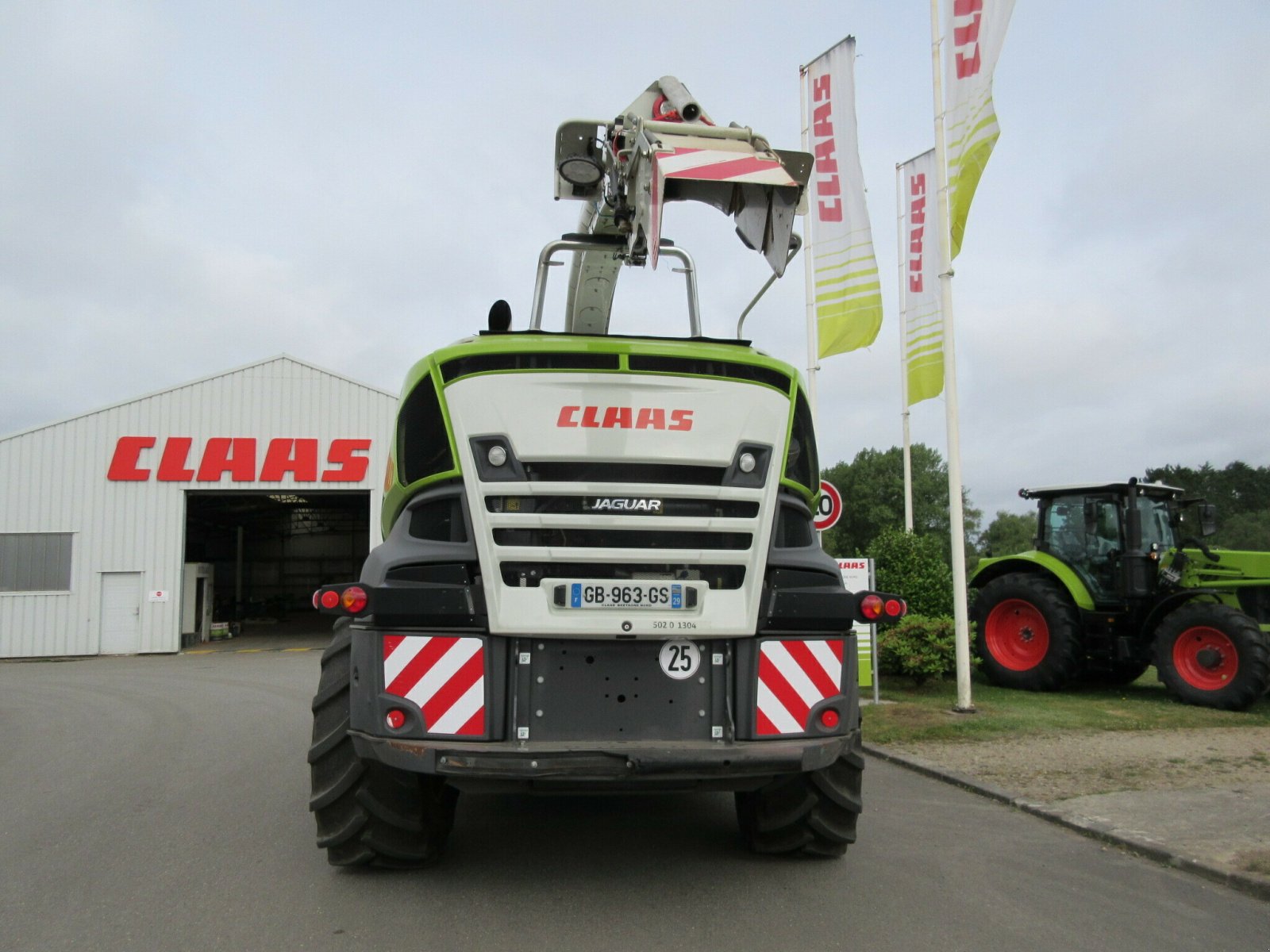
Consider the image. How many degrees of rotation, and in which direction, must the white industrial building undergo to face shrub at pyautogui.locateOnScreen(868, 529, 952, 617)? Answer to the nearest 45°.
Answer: approximately 45° to its left

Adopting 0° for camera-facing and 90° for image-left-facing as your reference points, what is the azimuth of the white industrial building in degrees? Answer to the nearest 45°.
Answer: approximately 0°

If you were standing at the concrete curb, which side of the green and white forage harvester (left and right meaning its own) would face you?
right

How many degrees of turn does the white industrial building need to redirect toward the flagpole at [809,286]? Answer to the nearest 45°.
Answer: approximately 45° to its left

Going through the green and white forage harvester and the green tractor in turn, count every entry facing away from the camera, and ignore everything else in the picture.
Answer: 1

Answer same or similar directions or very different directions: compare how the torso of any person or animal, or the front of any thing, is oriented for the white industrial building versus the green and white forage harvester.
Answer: very different directions

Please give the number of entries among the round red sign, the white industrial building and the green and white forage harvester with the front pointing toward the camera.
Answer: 2

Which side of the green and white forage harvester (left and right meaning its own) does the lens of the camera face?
back

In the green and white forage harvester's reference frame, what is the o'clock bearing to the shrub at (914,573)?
The shrub is roughly at 1 o'clock from the green and white forage harvester.

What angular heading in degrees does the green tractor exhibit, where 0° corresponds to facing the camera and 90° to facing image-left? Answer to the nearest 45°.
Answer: approximately 315°

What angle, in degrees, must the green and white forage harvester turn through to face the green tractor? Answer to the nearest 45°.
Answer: approximately 45° to its right

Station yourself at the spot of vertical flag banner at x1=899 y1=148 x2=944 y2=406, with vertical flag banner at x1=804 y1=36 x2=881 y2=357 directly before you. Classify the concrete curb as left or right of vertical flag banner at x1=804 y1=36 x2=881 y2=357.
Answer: left

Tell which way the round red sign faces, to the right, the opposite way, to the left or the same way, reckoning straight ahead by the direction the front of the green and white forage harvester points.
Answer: the opposite way
